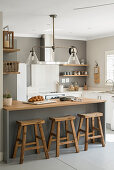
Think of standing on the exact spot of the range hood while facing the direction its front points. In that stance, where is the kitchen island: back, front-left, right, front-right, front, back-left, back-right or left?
front-right

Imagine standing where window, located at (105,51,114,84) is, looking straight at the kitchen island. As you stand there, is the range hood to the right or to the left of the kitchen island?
right

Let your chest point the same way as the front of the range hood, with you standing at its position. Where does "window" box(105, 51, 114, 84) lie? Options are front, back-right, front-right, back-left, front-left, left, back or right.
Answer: front-left

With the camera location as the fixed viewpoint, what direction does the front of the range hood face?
facing the viewer and to the right of the viewer

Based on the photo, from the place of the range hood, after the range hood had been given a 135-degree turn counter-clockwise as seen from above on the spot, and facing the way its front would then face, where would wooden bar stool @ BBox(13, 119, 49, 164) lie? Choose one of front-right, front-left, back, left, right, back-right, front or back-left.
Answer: back
